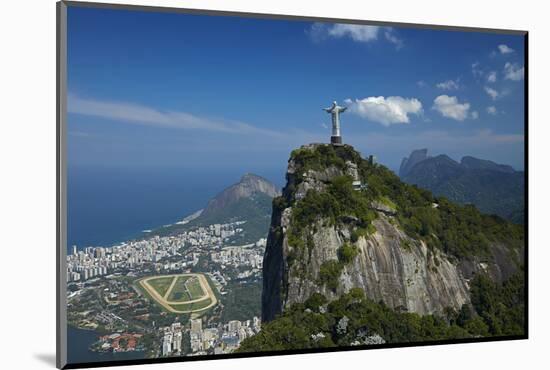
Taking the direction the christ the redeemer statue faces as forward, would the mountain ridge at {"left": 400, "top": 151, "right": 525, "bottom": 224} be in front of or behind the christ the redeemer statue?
behind

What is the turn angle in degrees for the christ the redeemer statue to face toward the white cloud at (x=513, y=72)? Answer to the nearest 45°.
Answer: approximately 135° to its left

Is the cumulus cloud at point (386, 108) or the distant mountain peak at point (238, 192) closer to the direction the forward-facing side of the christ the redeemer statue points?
the distant mountain peak

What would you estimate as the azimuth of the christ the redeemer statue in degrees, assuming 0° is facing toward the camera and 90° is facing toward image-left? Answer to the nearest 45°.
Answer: approximately 45°

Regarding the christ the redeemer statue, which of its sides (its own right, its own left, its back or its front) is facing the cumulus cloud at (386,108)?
back
